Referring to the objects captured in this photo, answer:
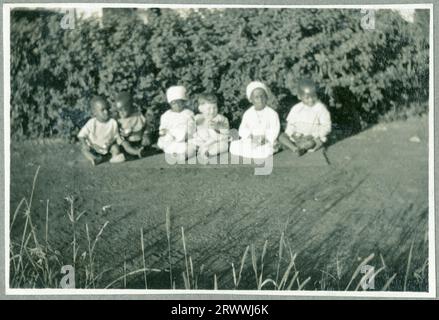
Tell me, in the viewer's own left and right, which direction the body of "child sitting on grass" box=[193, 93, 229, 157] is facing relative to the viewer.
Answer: facing the viewer

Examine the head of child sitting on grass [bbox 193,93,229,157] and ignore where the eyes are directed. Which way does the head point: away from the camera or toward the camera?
toward the camera

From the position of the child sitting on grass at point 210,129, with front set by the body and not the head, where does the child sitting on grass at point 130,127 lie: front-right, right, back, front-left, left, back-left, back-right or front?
right
